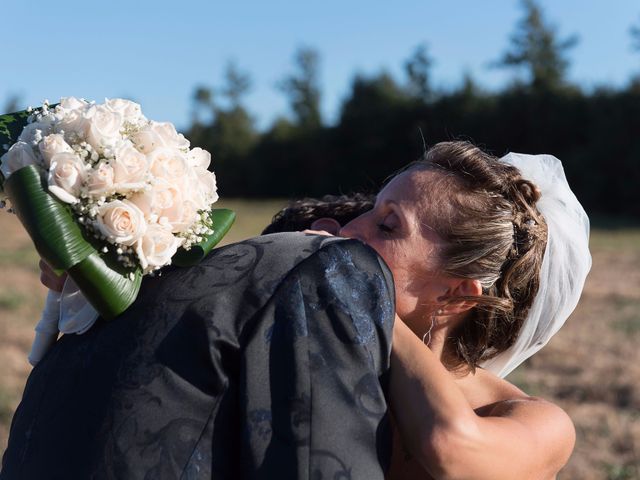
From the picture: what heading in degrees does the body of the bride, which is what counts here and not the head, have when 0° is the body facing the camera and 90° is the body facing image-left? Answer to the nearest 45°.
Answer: approximately 90°

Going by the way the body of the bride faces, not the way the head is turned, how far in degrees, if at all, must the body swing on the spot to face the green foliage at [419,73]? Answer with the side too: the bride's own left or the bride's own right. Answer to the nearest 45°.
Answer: approximately 90° to the bride's own right

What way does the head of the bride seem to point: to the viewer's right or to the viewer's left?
to the viewer's left

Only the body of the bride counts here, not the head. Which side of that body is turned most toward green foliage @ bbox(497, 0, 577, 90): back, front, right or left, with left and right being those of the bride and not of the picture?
right
